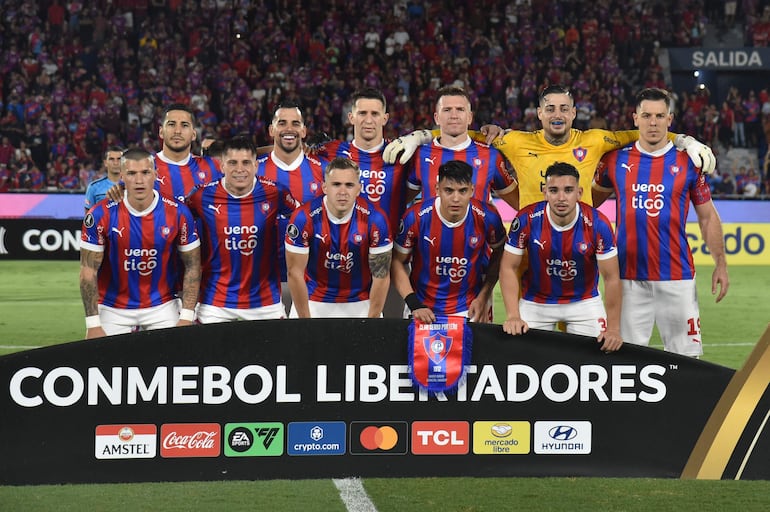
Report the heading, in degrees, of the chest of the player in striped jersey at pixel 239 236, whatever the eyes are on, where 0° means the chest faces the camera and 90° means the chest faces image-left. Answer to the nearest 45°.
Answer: approximately 0°

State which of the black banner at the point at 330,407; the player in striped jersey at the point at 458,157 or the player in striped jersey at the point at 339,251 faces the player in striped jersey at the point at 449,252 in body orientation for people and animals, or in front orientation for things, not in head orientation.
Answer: the player in striped jersey at the point at 458,157

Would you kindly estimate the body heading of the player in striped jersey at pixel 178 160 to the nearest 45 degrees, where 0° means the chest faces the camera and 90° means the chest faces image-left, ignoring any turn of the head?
approximately 0°

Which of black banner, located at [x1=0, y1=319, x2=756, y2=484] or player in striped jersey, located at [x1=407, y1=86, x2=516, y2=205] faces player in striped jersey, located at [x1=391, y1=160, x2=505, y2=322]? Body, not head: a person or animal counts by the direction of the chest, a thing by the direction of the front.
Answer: player in striped jersey, located at [x1=407, y1=86, x2=516, y2=205]

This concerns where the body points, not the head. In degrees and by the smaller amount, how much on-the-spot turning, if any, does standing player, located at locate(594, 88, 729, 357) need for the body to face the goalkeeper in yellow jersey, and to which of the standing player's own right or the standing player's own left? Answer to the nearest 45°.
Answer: approximately 90° to the standing player's own right
